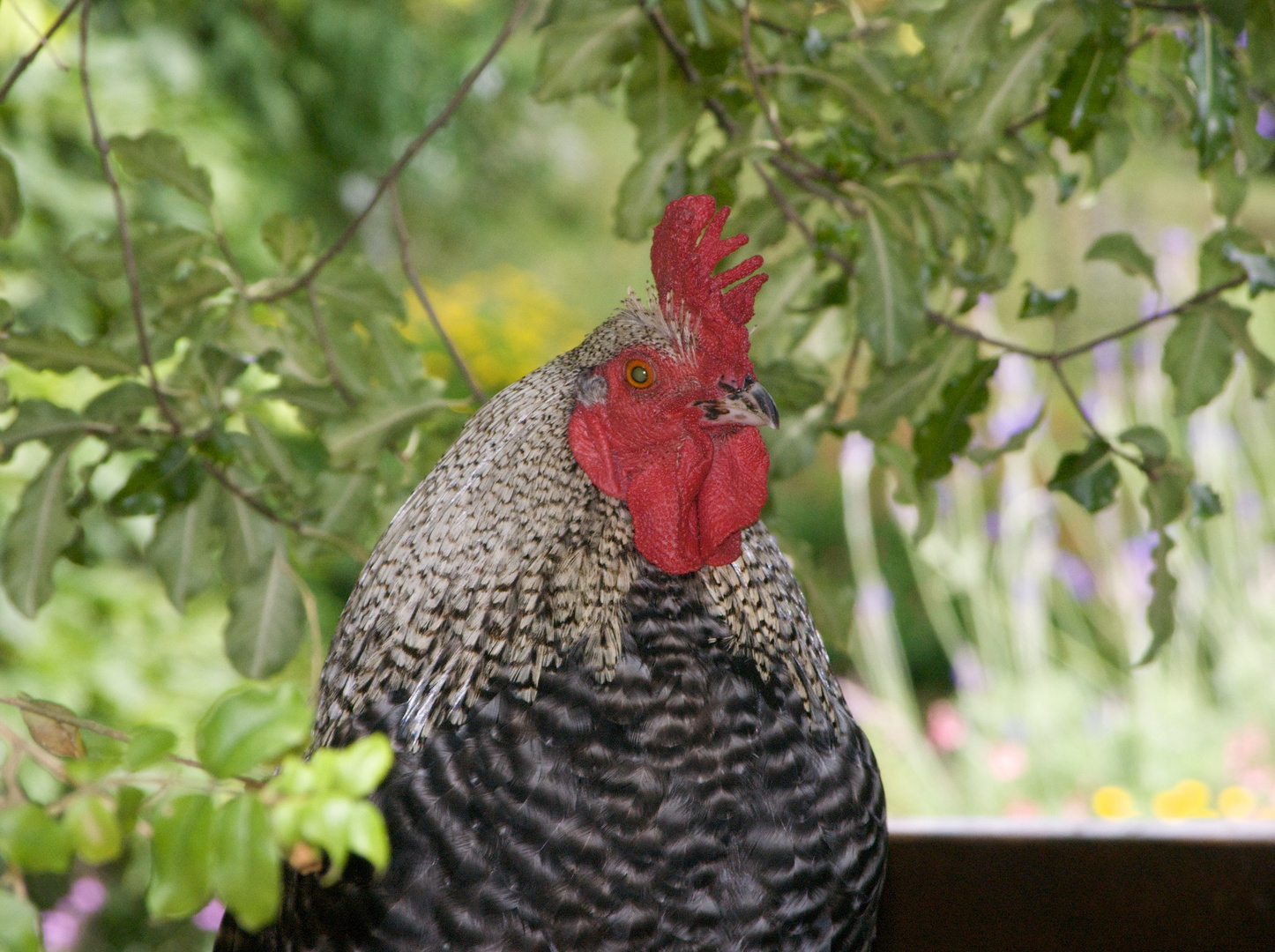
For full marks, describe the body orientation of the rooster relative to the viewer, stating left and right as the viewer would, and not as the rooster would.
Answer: facing the viewer and to the right of the viewer

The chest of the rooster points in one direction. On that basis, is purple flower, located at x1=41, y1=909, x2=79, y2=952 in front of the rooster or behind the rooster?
behind

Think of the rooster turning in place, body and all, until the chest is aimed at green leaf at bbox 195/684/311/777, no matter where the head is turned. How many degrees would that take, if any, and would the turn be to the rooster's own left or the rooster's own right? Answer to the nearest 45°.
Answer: approximately 45° to the rooster's own right

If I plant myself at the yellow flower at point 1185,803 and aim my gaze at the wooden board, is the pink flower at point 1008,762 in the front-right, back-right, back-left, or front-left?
back-right
